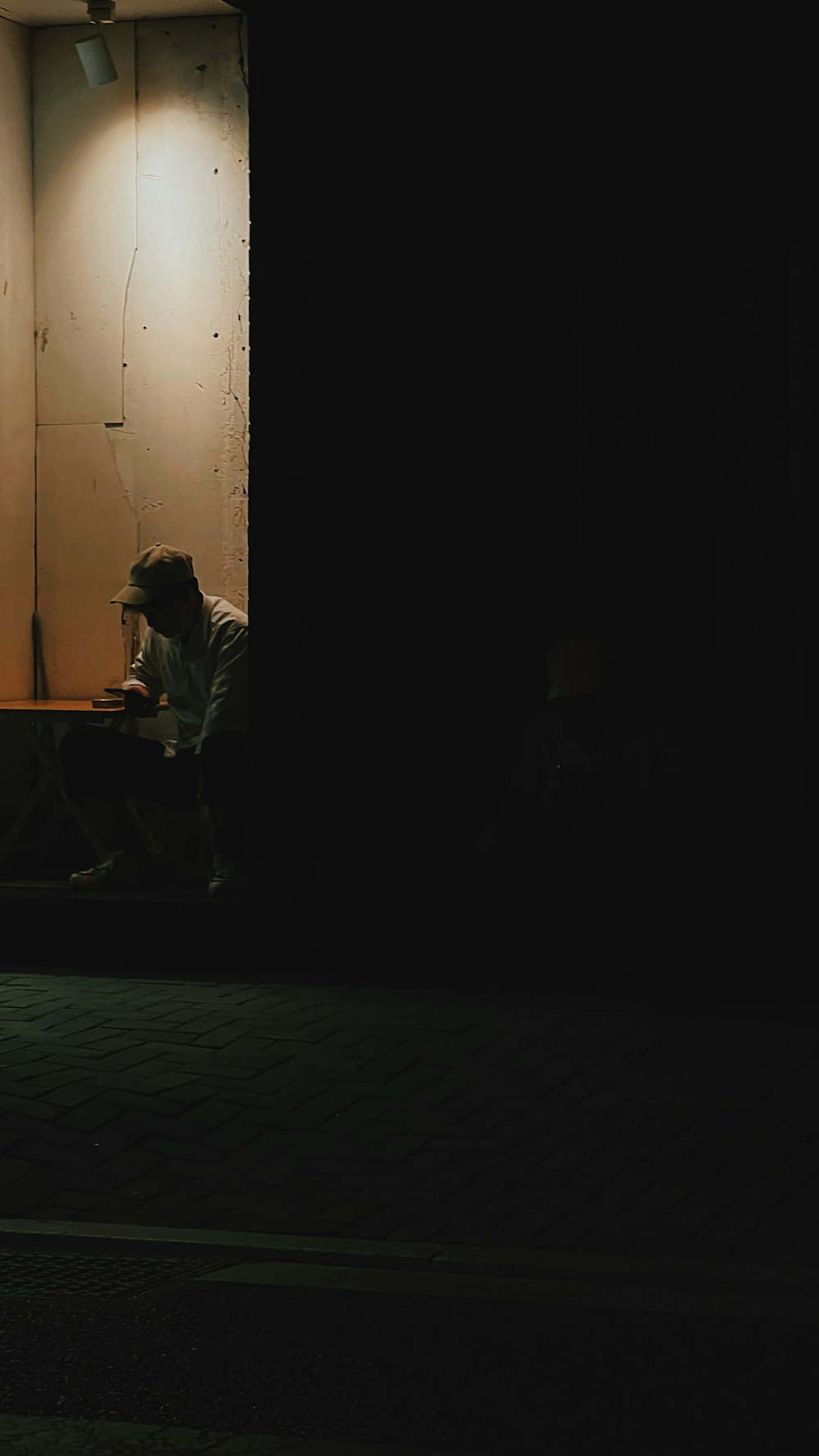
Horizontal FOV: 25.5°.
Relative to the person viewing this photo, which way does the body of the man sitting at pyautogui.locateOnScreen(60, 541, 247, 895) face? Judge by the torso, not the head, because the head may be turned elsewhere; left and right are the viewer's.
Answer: facing the viewer and to the left of the viewer

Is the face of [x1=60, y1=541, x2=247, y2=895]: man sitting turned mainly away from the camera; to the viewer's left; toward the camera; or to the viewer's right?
to the viewer's left

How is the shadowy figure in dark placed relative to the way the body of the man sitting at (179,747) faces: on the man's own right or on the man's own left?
on the man's own left
